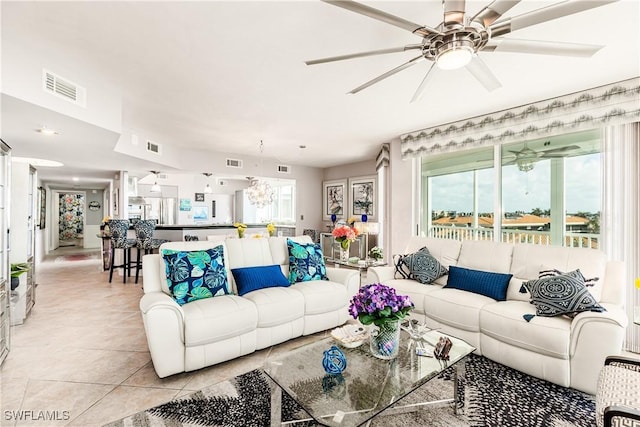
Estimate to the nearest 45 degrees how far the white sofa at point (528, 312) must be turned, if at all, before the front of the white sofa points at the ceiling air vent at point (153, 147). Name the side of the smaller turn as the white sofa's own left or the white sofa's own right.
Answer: approximately 45° to the white sofa's own right

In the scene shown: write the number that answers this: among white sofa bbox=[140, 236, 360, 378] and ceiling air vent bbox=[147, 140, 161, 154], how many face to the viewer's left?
0

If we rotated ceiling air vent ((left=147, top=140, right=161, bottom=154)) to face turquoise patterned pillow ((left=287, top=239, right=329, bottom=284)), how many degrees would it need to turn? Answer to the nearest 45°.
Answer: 0° — it already faces it

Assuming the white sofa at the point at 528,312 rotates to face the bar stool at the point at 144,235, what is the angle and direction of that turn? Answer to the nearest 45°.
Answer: approximately 45° to its right

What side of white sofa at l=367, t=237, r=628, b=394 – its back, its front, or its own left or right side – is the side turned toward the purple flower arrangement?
front

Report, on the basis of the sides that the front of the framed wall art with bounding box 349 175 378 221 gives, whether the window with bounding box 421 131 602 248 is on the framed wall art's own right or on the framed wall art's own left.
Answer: on the framed wall art's own left

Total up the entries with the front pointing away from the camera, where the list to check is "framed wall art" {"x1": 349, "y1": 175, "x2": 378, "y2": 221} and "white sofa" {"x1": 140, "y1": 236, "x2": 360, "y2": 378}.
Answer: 0

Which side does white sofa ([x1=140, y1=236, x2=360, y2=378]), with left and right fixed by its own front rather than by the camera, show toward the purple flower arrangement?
front

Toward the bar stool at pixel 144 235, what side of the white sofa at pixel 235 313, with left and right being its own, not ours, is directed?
back

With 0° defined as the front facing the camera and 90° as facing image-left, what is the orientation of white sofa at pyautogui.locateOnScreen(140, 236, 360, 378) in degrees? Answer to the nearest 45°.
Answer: approximately 315°

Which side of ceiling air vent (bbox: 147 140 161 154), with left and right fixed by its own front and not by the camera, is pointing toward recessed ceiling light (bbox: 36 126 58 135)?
right
